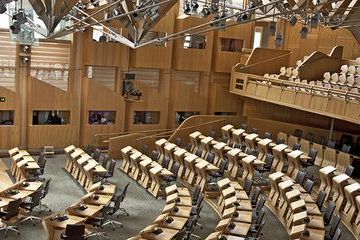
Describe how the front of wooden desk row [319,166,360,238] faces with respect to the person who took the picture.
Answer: facing the viewer and to the left of the viewer

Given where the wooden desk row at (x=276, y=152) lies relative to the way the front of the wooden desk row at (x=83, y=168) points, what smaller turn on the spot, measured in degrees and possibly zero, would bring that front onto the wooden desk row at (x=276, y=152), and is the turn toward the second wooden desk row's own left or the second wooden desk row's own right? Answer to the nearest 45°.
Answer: approximately 135° to the second wooden desk row's own left

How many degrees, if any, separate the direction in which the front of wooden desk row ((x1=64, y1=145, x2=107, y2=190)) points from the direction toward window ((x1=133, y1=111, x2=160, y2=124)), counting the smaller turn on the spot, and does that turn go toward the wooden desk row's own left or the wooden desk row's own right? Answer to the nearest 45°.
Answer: approximately 180°

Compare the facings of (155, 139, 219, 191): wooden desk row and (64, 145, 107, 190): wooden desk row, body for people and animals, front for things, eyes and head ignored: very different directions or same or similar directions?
same or similar directions

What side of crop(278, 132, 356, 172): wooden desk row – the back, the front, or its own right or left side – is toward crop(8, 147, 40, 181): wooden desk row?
front

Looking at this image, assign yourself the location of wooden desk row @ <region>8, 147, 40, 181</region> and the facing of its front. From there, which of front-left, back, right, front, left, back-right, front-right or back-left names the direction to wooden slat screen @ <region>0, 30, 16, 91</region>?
back-right

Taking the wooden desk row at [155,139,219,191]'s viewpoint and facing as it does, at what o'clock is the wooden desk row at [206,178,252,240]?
the wooden desk row at [206,178,252,240] is roughly at 10 o'clock from the wooden desk row at [155,139,219,191].

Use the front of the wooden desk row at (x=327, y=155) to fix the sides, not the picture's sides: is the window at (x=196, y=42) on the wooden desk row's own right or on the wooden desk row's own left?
on the wooden desk row's own right

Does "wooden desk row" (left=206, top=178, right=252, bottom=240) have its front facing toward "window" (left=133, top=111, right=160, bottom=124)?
no

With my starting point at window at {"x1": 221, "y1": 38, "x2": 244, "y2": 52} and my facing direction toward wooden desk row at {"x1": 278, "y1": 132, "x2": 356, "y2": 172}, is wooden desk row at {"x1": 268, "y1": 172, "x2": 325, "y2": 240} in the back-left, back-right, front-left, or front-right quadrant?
front-right

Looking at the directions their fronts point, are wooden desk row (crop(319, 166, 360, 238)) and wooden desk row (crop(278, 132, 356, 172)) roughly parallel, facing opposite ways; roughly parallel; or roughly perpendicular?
roughly parallel
